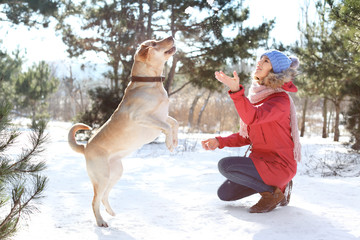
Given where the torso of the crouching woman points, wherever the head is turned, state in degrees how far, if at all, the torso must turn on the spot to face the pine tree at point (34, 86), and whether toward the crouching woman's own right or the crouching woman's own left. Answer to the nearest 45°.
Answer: approximately 45° to the crouching woman's own right

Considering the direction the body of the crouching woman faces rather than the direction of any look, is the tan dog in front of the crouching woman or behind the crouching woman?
in front

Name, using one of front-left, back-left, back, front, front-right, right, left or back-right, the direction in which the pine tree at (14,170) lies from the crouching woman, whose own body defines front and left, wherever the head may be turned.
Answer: front-left

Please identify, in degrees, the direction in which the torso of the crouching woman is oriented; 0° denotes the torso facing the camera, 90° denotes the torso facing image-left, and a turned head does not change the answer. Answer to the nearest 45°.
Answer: approximately 90°
